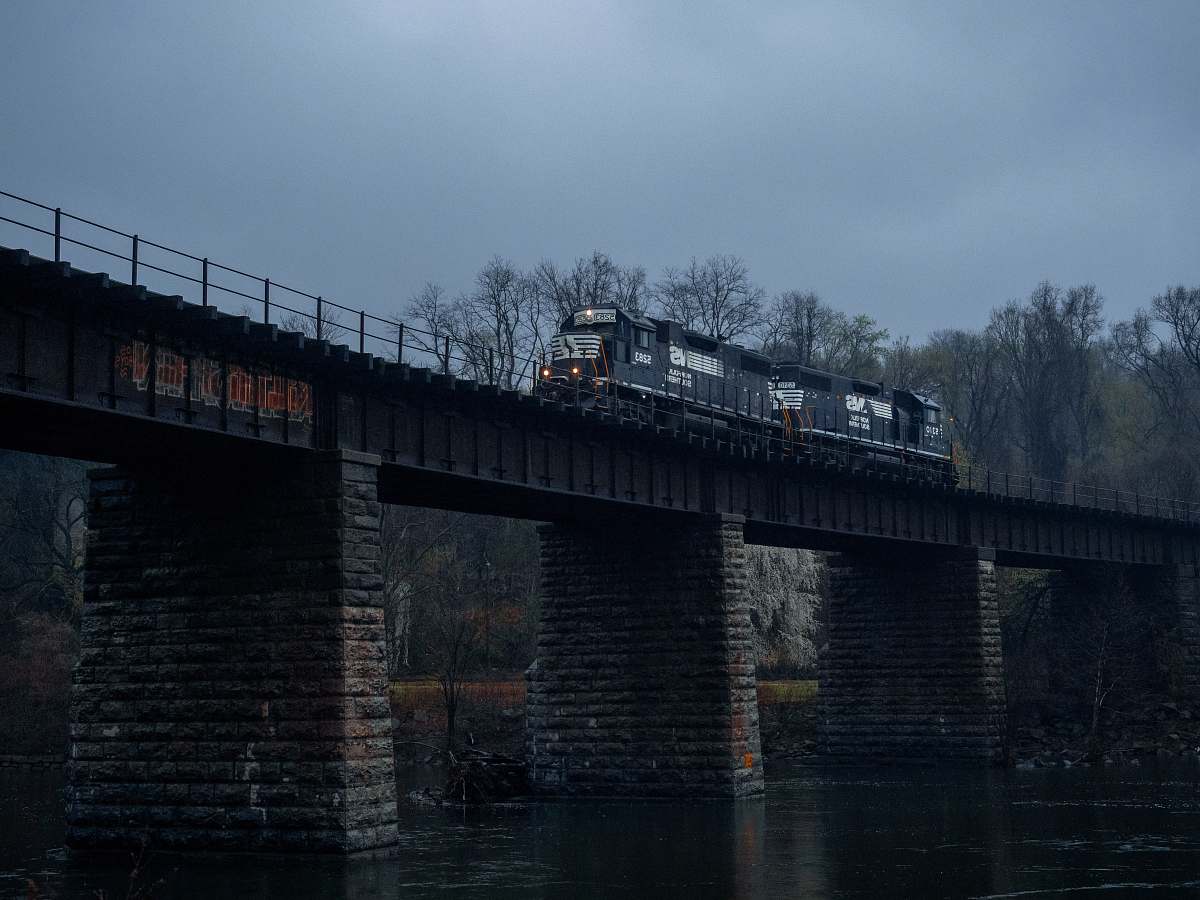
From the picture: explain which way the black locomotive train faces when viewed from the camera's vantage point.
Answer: facing the viewer and to the left of the viewer
